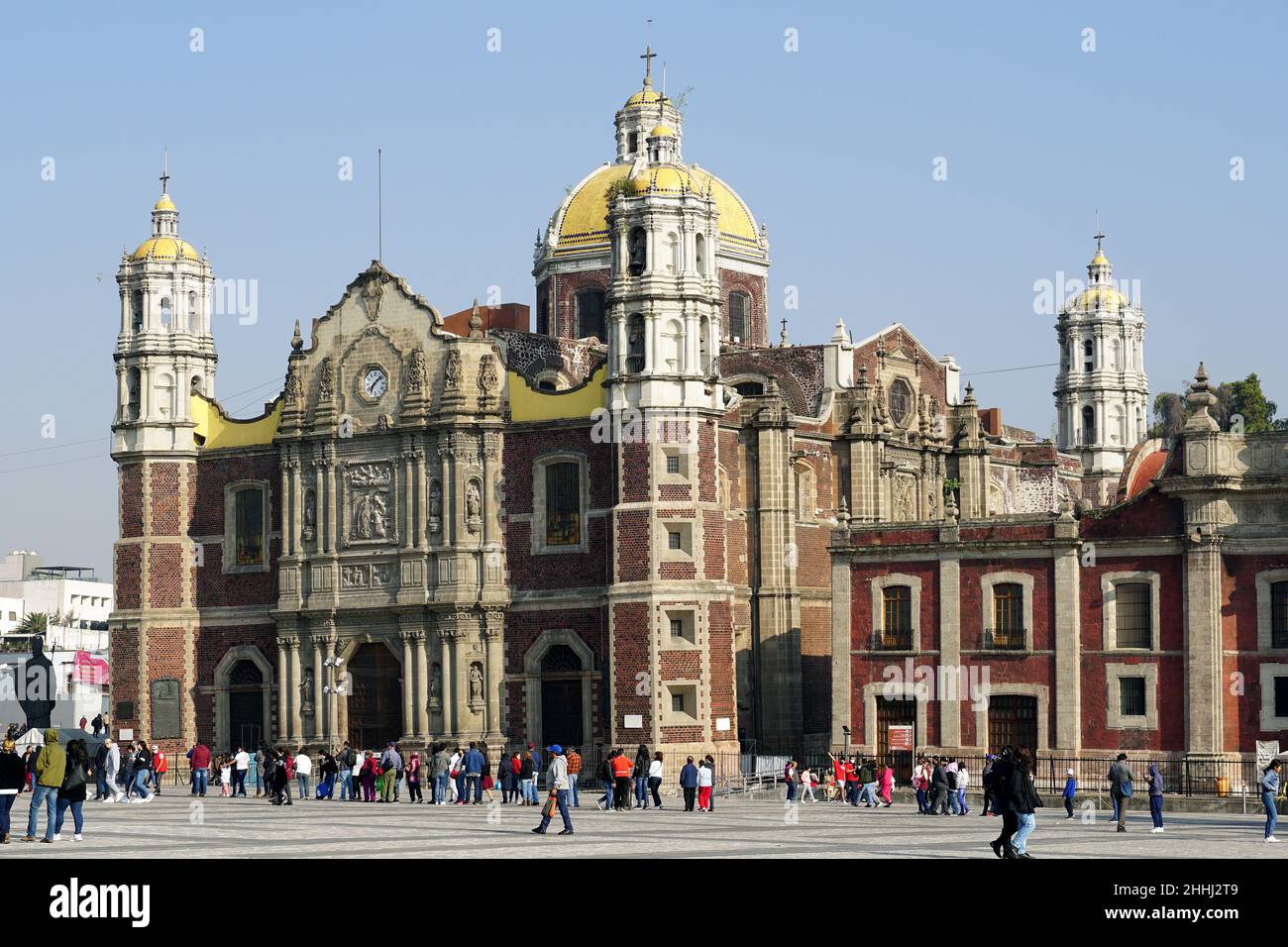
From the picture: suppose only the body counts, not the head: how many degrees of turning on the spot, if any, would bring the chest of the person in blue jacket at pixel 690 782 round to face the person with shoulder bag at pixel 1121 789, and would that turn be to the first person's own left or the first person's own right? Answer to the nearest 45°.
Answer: approximately 135° to the first person's own right

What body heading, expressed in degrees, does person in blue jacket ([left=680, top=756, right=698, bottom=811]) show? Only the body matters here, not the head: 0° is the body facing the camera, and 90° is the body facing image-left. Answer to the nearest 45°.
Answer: approximately 180°

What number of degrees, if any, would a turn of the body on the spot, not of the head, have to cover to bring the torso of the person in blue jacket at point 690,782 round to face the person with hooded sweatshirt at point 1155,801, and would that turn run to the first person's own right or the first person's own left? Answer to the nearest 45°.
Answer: approximately 135° to the first person's own right

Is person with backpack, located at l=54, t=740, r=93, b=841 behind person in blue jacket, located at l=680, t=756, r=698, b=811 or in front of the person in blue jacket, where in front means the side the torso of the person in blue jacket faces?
behind
